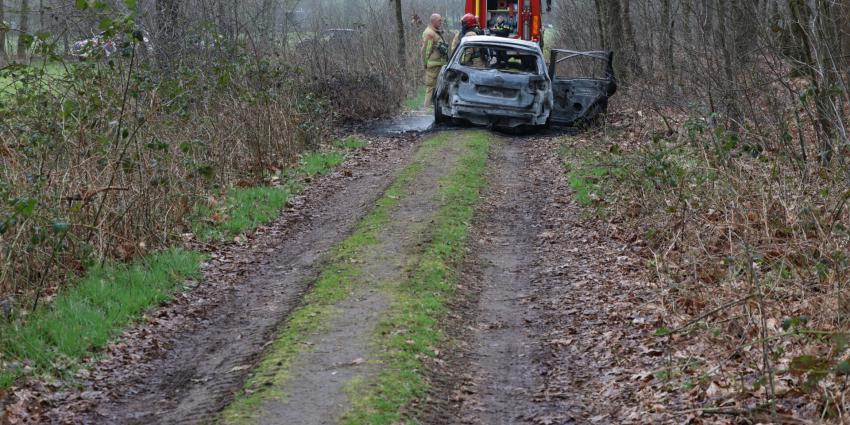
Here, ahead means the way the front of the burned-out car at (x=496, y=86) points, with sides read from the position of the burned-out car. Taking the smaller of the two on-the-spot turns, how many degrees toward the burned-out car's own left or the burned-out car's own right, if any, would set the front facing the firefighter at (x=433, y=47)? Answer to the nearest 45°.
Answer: approximately 45° to the burned-out car's own left

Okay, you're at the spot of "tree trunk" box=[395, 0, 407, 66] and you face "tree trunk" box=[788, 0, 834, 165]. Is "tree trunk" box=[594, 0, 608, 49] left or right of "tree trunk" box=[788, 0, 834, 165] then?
left

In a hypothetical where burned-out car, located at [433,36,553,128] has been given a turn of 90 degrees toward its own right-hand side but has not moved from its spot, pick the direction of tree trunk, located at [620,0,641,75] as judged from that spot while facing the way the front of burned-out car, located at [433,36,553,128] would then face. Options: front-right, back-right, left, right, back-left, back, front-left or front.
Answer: front

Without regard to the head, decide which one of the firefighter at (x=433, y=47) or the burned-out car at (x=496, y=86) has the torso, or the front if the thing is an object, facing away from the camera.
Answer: the burned-out car

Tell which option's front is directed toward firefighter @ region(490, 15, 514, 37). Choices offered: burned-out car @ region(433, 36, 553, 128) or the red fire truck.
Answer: the burned-out car

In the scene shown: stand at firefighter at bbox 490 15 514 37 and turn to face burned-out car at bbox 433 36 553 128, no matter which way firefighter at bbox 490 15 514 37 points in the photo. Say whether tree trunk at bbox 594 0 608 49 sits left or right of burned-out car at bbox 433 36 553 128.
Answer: left

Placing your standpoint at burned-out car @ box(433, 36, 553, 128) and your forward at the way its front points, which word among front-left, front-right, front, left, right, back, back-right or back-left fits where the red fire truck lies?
front

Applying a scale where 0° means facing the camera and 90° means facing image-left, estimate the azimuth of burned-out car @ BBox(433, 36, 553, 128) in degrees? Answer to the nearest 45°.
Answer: approximately 180°
